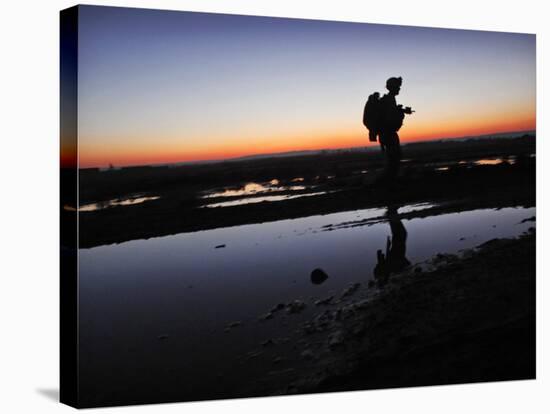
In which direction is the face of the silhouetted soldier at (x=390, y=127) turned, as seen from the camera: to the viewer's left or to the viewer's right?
to the viewer's right

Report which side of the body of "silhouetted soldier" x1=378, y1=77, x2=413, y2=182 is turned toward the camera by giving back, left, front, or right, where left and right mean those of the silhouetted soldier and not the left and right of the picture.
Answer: right

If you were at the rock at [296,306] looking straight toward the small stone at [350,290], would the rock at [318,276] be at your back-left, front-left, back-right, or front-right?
front-left
